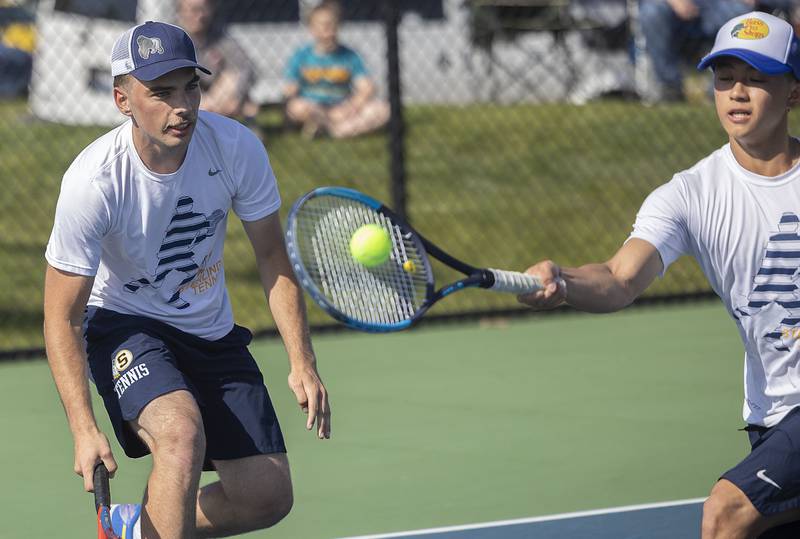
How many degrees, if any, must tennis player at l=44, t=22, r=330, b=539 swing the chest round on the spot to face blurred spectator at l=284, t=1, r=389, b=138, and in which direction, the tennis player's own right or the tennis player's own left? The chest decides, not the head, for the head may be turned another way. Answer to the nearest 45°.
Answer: approximately 135° to the tennis player's own left

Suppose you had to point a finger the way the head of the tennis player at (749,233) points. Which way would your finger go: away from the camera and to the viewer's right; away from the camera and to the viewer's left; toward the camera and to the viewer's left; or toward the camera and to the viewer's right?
toward the camera and to the viewer's left

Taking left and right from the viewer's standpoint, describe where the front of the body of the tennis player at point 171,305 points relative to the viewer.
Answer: facing the viewer and to the right of the viewer

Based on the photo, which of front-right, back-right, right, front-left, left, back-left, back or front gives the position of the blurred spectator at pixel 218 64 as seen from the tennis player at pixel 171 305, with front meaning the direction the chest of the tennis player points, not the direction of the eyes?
back-left

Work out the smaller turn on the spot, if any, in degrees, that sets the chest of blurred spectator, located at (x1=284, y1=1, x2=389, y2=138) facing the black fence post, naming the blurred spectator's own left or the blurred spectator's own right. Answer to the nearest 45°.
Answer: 0° — they already face it

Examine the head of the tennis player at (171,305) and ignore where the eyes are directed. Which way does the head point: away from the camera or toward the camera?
toward the camera

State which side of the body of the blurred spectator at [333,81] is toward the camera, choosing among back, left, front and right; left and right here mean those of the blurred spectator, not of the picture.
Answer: front

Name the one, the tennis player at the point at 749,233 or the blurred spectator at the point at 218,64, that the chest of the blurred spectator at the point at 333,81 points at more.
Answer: the tennis player

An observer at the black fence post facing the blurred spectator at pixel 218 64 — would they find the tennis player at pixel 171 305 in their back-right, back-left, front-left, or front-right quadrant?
back-left

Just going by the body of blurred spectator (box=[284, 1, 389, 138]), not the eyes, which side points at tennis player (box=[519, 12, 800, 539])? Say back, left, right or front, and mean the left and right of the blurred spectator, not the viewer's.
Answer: front

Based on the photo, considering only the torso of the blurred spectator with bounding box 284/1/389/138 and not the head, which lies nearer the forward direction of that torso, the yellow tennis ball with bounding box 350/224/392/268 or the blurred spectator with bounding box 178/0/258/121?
the yellow tennis ball

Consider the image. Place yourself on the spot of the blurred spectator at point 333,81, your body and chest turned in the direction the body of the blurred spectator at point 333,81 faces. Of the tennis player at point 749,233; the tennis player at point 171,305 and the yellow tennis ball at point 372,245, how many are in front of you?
3

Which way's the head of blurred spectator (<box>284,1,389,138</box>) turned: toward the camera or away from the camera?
toward the camera
